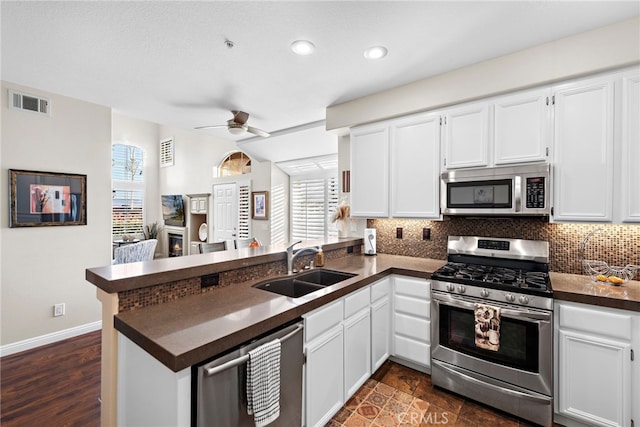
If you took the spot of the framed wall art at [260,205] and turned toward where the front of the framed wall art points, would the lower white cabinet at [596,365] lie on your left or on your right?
on your left

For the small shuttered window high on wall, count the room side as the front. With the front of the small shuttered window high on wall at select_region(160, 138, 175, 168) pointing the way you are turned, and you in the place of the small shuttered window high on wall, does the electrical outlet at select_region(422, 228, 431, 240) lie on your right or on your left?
on your left

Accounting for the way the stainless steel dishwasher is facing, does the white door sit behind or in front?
behind

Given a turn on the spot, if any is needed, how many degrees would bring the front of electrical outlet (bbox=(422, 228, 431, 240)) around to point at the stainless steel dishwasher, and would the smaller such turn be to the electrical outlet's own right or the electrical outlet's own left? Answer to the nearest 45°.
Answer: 0° — it already faces it

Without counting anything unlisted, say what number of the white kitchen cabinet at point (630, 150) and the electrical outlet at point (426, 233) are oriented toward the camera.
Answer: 2

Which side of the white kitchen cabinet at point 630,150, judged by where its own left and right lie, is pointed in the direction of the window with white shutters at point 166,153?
right

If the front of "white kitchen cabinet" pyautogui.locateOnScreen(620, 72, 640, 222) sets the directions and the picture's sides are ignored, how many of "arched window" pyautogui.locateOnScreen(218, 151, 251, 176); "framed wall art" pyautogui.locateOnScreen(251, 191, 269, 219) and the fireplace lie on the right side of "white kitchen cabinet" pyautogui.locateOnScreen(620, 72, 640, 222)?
3

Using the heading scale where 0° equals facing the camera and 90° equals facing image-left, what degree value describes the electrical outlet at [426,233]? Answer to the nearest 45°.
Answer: approximately 0°

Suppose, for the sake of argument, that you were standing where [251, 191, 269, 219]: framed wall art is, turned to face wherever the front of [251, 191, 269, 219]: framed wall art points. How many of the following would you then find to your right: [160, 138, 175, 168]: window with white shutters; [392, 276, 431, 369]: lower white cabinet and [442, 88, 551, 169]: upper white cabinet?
1

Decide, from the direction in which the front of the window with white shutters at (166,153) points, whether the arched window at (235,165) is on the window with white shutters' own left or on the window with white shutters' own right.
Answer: on the window with white shutters' own left

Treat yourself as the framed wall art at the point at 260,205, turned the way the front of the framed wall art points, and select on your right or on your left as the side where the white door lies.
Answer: on your right

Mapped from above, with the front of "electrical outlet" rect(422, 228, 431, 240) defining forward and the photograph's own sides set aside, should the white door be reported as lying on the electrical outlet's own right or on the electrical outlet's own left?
on the electrical outlet's own right

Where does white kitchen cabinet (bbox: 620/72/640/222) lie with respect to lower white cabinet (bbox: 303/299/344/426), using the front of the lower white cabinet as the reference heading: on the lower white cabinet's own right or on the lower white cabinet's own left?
on the lower white cabinet's own left

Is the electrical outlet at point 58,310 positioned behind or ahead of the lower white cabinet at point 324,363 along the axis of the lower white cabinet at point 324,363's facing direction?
behind
